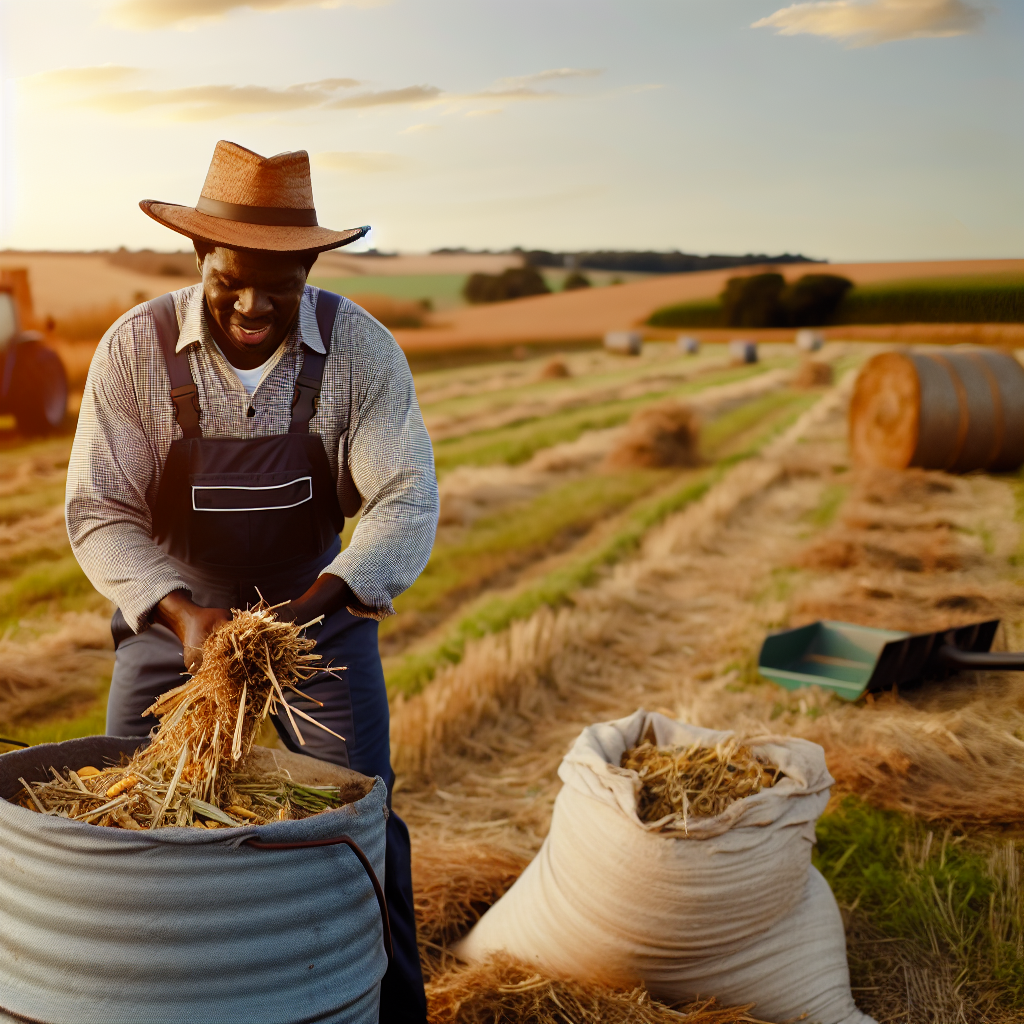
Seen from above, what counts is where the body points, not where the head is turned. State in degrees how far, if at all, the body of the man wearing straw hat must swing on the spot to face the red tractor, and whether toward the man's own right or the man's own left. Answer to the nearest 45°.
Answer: approximately 180°

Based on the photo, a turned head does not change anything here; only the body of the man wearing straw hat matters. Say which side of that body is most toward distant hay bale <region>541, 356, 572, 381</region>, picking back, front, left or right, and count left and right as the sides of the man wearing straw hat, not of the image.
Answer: back

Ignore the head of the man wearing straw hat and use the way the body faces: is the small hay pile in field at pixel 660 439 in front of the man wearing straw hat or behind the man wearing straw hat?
behind

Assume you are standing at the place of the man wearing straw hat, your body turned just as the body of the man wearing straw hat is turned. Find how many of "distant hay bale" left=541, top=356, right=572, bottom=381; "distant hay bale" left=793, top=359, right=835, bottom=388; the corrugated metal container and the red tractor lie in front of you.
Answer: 1

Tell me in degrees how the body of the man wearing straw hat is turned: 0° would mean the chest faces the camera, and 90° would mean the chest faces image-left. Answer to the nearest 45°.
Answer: approximately 0°

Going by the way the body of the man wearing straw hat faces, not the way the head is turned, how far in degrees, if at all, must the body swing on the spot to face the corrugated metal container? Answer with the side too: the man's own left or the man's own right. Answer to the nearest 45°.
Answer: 0° — they already face it

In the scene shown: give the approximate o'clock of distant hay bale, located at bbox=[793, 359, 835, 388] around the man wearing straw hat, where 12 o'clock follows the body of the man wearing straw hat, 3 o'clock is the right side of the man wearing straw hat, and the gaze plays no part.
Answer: The distant hay bale is roughly at 7 o'clock from the man wearing straw hat.
